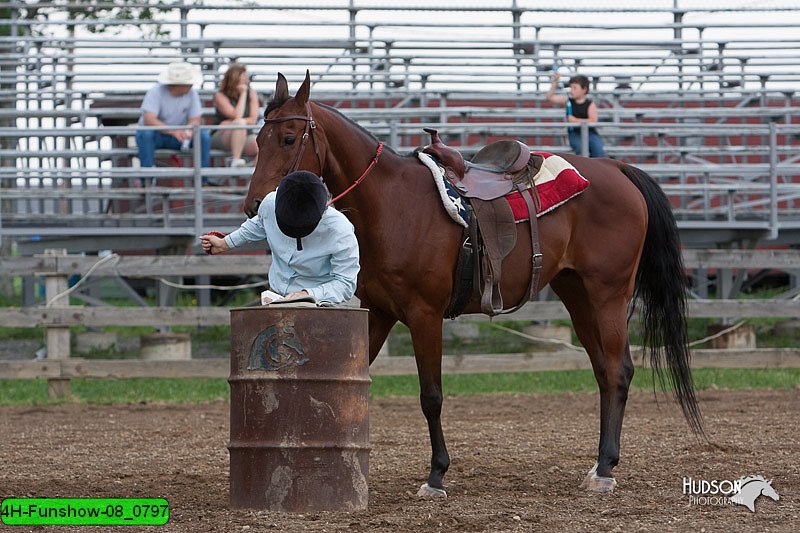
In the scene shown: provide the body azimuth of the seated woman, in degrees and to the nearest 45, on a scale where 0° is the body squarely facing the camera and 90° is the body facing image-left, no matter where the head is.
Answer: approximately 315°

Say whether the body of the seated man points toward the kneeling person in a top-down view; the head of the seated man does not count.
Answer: yes

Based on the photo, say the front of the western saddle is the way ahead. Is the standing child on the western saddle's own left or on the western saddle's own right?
on the western saddle's own right

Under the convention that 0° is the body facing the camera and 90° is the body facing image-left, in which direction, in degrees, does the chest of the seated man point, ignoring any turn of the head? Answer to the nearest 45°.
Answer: approximately 0°

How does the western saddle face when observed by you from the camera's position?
facing to the left of the viewer

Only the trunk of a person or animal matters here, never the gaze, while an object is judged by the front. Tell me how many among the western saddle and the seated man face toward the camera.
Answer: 1

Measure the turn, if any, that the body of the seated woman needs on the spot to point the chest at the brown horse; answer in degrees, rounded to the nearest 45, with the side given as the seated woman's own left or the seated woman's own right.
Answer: approximately 45° to the seated woman's own right

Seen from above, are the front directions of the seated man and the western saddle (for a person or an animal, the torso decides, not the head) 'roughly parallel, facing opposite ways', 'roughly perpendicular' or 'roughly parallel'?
roughly perpendicular

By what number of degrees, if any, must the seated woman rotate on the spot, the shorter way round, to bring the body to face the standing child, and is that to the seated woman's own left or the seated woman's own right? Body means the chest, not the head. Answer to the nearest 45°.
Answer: approximately 45° to the seated woman's own left

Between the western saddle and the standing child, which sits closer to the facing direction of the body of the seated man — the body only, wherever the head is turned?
the western saddle

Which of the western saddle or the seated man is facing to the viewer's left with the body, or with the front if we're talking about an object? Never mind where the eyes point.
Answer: the western saddle
